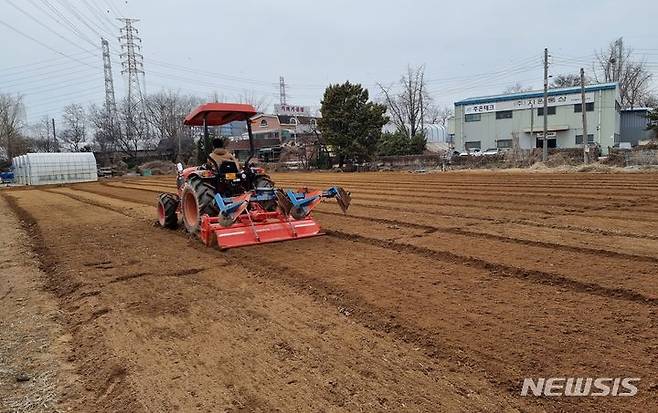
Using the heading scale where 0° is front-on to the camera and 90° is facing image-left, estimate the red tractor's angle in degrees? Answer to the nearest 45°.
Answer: approximately 135°

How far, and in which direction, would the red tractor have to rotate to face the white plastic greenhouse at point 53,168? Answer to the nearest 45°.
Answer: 0° — it already faces it

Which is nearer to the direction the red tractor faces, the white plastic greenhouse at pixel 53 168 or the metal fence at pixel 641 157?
the white plastic greenhouse

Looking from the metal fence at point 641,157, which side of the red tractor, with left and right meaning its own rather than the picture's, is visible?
right
